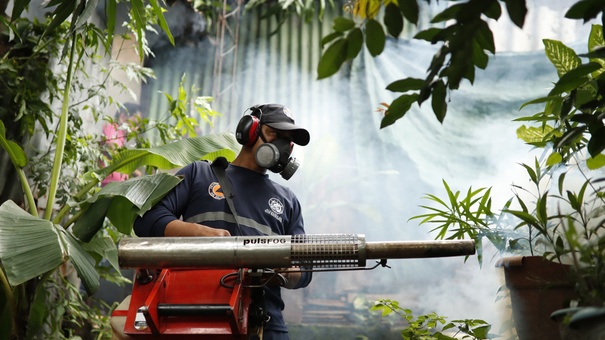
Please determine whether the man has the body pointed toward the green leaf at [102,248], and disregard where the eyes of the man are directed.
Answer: no

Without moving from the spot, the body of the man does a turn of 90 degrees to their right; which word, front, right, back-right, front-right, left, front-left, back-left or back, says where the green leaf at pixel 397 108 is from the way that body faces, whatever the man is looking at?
front-left

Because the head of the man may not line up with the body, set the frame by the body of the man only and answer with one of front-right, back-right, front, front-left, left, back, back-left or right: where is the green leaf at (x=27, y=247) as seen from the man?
back-right

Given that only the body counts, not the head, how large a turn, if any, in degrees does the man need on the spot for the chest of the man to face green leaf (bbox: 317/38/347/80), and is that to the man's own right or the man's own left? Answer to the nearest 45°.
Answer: approximately 45° to the man's own right

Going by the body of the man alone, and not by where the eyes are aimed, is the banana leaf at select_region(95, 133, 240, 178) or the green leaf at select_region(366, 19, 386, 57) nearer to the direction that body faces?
the green leaf

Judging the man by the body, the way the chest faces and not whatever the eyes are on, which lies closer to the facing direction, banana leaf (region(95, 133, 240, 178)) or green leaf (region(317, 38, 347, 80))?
the green leaf

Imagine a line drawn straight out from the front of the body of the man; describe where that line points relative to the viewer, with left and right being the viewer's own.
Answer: facing the viewer and to the right of the viewer
